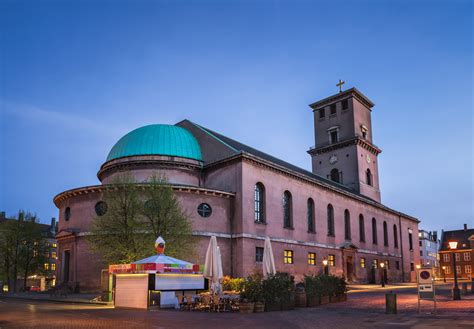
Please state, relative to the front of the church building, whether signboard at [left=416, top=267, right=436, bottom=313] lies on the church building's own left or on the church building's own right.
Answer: on the church building's own right

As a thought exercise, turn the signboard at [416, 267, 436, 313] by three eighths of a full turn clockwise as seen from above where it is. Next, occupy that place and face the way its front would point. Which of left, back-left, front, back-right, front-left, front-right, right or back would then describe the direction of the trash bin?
front-left

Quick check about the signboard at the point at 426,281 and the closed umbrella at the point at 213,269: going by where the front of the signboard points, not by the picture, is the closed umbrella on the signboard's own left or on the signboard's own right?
on the signboard's own right

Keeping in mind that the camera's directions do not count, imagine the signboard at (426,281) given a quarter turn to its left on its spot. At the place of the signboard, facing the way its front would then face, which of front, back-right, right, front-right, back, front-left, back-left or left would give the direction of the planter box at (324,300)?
back-left

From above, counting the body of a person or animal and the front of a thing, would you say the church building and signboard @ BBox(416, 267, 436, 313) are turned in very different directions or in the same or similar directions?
very different directions

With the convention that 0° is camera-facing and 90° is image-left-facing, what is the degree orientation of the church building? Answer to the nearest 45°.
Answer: approximately 225°

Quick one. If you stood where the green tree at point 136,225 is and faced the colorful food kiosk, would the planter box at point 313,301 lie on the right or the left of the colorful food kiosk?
left

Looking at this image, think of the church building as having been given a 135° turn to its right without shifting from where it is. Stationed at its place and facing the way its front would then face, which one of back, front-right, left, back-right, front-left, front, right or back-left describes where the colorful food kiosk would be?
front

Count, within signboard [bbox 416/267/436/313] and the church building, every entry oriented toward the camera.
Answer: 1

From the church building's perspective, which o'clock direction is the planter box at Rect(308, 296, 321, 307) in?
The planter box is roughly at 4 o'clock from the church building.

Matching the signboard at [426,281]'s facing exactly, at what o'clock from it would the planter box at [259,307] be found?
The planter box is roughly at 3 o'clock from the signboard.
